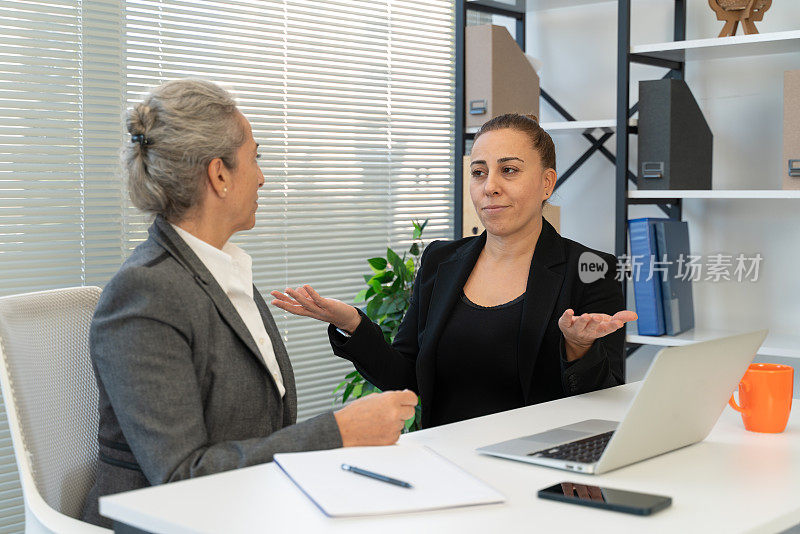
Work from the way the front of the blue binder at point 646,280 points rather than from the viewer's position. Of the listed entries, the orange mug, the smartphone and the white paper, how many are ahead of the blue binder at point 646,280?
3

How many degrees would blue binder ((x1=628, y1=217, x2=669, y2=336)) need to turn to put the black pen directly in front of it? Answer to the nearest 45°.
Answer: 0° — it already faces it

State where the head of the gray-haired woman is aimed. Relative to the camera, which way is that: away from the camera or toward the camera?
away from the camera

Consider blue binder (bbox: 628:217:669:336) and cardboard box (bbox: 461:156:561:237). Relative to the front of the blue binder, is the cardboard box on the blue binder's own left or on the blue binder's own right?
on the blue binder's own right

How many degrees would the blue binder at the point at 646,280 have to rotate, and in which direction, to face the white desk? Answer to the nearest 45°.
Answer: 0° — it already faces it

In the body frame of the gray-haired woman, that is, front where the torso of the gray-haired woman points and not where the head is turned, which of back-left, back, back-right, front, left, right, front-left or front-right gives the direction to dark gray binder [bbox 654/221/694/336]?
front-left

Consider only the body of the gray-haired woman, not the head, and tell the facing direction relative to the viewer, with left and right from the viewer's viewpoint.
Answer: facing to the right of the viewer

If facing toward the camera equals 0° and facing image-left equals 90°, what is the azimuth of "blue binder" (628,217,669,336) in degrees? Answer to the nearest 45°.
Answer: approximately 0°

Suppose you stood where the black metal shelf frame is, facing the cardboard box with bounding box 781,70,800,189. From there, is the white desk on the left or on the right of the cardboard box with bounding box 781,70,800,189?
right

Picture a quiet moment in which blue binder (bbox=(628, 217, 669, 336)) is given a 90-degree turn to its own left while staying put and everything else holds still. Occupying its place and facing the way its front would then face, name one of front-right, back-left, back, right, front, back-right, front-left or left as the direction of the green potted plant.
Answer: back

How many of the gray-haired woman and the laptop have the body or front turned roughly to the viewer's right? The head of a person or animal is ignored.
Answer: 1
